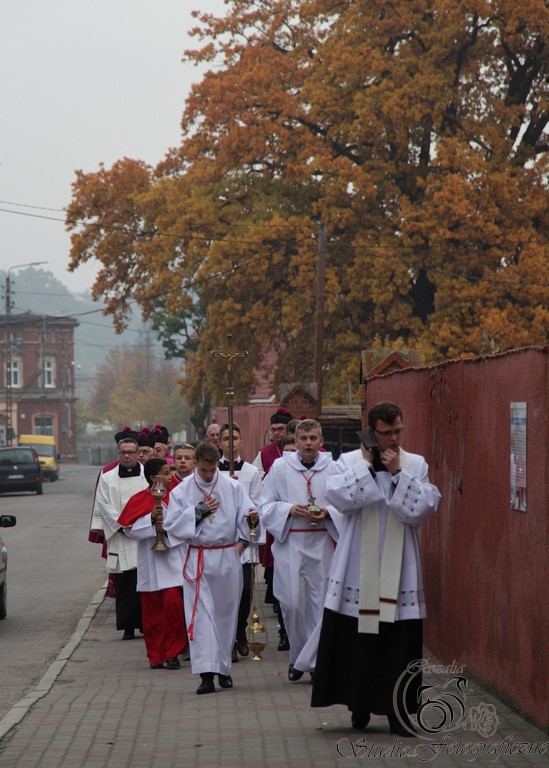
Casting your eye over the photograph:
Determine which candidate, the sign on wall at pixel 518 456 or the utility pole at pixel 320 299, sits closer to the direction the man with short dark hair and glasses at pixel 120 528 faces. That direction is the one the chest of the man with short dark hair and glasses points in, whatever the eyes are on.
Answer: the sign on wall

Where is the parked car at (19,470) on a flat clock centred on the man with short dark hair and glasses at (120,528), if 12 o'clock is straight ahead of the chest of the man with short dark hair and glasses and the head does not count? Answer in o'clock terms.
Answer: The parked car is roughly at 6 o'clock from the man with short dark hair and glasses.

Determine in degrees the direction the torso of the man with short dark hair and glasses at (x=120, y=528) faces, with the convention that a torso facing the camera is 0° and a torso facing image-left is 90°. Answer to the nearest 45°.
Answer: approximately 0°

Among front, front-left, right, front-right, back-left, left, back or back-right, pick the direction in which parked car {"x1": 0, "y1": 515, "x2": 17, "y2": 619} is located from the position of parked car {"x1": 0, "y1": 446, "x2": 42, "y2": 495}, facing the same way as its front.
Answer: back

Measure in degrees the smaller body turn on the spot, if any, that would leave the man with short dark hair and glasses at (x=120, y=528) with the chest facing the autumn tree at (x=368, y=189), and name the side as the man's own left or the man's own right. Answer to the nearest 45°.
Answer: approximately 180°

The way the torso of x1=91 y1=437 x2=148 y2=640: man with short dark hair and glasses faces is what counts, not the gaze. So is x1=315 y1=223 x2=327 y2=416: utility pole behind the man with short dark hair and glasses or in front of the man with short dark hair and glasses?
behind

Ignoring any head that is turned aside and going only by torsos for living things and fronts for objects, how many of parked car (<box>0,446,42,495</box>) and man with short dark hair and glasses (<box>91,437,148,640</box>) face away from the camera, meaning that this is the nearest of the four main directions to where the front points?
1

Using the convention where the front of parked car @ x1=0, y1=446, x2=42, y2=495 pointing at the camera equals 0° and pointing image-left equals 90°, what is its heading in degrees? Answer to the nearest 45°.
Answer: approximately 180°

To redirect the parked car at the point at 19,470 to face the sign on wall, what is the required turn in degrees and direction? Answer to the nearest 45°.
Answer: approximately 180°

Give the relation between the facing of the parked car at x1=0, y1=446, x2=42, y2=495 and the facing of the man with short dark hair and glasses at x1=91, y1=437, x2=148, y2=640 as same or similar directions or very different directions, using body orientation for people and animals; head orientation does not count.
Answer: very different directions
